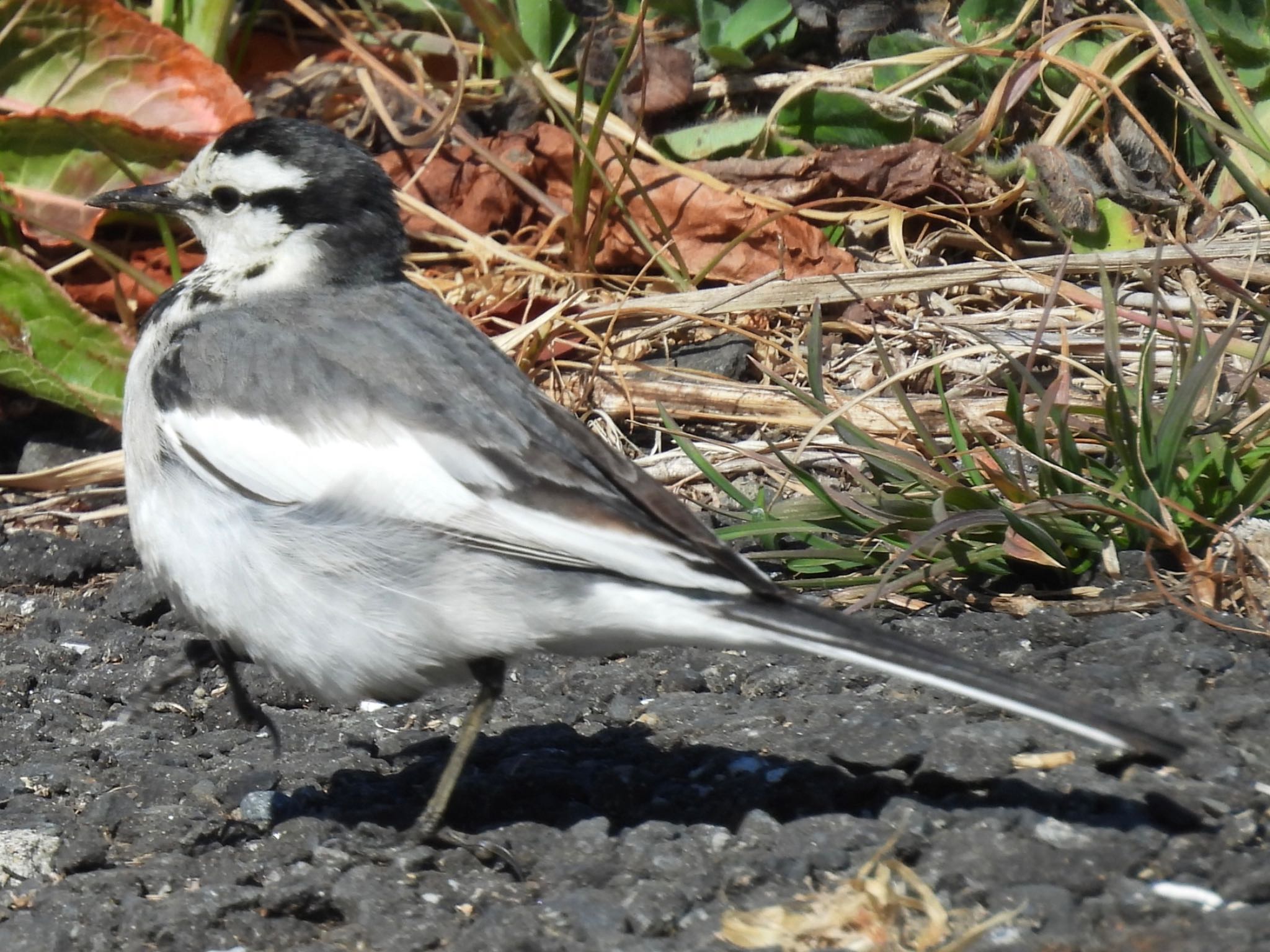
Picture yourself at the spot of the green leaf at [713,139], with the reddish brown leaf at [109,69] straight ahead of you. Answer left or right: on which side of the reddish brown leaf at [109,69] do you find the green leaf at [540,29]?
right

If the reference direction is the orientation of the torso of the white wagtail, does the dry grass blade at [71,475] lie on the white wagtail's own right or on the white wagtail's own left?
on the white wagtail's own right

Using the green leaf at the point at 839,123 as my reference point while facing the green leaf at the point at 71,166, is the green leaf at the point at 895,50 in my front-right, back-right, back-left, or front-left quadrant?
back-right

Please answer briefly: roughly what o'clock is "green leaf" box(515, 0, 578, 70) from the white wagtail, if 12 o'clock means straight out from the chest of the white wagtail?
The green leaf is roughly at 3 o'clock from the white wagtail.

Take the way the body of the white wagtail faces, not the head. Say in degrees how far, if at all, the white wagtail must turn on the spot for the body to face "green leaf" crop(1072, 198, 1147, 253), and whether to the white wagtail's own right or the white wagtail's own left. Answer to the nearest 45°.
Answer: approximately 135° to the white wagtail's own right

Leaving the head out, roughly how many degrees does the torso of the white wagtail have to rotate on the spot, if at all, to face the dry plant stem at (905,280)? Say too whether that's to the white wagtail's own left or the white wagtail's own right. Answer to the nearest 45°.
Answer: approximately 135° to the white wagtail's own right

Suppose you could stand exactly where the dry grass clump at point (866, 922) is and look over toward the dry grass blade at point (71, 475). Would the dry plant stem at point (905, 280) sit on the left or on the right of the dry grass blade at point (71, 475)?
right

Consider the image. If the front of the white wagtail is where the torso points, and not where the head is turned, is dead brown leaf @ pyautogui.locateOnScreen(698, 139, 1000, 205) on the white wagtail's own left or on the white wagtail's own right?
on the white wagtail's own right

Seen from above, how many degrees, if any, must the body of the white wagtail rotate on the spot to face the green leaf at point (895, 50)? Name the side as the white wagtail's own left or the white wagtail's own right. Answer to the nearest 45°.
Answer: approximately 90° to the white wagtail's own right

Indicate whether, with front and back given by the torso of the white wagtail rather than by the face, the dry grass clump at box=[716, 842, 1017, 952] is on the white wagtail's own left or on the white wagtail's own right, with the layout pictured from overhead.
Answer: on the white wagtail's own left

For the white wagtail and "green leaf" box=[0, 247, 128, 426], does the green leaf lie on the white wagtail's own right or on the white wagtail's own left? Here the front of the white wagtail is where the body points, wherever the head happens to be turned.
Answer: on the white wagtail's own right

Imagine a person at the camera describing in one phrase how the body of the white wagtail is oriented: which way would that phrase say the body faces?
to the viewer's left
